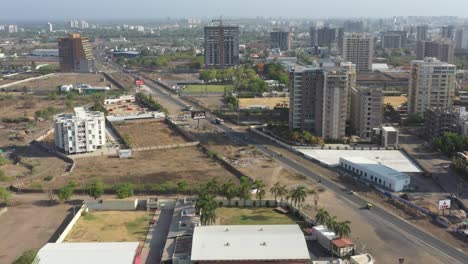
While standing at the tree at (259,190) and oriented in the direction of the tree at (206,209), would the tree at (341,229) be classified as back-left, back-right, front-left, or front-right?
back-left

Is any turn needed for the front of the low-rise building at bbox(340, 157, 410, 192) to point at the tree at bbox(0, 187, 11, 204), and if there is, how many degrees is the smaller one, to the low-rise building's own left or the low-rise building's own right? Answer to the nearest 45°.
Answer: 0° — it already faces it

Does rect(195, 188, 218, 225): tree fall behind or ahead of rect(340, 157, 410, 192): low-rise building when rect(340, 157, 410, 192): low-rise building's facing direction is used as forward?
ahead

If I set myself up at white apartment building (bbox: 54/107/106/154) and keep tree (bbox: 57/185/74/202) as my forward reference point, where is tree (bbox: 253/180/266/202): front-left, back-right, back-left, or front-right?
front-left

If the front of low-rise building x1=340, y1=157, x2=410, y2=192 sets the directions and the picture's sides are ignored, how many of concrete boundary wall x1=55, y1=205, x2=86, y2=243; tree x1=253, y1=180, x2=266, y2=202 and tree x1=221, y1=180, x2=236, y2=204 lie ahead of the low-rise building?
3

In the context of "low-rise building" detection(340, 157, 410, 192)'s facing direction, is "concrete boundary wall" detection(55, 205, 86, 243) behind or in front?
in front

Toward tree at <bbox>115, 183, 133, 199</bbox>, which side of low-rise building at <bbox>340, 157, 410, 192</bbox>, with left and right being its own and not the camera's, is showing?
front

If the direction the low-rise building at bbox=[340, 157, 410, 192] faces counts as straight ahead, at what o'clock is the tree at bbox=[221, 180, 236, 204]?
The tree is roughly at 12 o'clock from the low-rise building.

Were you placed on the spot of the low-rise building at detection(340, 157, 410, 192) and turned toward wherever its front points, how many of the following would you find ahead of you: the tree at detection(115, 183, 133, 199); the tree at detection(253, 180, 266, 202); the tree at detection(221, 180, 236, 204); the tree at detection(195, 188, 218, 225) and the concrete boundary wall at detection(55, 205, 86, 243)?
5

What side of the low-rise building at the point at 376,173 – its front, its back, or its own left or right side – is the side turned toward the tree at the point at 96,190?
front

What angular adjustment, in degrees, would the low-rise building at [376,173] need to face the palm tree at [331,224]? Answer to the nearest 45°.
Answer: approximately 45° to its left

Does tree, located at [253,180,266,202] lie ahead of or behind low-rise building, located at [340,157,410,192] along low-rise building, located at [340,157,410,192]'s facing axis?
ahead

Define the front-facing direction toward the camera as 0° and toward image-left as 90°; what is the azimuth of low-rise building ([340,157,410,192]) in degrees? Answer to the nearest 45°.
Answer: approximately 45°
